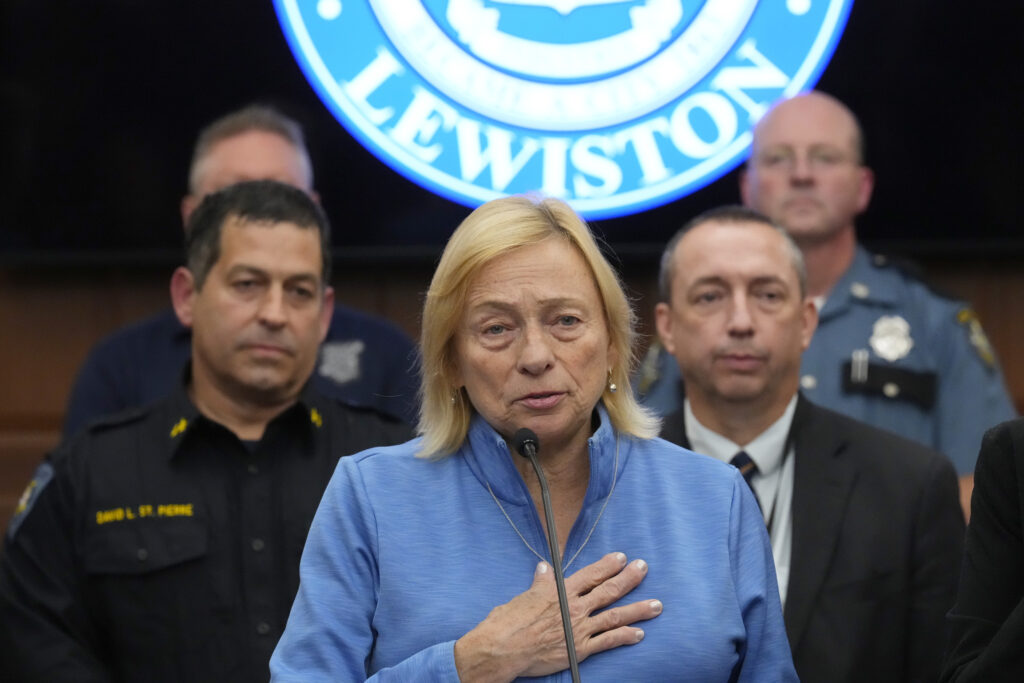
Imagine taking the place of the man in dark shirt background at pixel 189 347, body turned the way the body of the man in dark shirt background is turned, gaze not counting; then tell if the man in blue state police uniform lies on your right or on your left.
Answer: on your left

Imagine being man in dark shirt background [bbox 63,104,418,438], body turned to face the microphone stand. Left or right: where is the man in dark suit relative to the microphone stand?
left

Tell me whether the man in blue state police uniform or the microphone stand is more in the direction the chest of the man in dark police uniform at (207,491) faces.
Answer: the microphone stand

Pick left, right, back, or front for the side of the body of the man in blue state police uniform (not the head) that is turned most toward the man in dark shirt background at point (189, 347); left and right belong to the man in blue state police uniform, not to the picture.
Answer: right

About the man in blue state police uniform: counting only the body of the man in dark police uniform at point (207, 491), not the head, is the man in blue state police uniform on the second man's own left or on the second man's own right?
on the second man's own left

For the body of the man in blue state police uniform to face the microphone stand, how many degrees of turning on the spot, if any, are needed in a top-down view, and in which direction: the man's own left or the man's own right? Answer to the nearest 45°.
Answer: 0° — they already face it

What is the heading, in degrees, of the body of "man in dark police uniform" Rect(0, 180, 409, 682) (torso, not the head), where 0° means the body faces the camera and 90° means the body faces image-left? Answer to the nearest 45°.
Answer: approximately 315°

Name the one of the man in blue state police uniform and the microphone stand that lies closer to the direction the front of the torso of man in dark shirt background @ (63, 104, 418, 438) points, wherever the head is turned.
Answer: the microphone stand

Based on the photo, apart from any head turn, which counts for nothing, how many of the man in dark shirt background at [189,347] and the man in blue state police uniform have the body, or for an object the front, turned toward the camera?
2

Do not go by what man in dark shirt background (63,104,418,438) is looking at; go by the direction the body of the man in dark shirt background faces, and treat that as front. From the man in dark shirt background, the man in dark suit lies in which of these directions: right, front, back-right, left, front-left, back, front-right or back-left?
front-left
